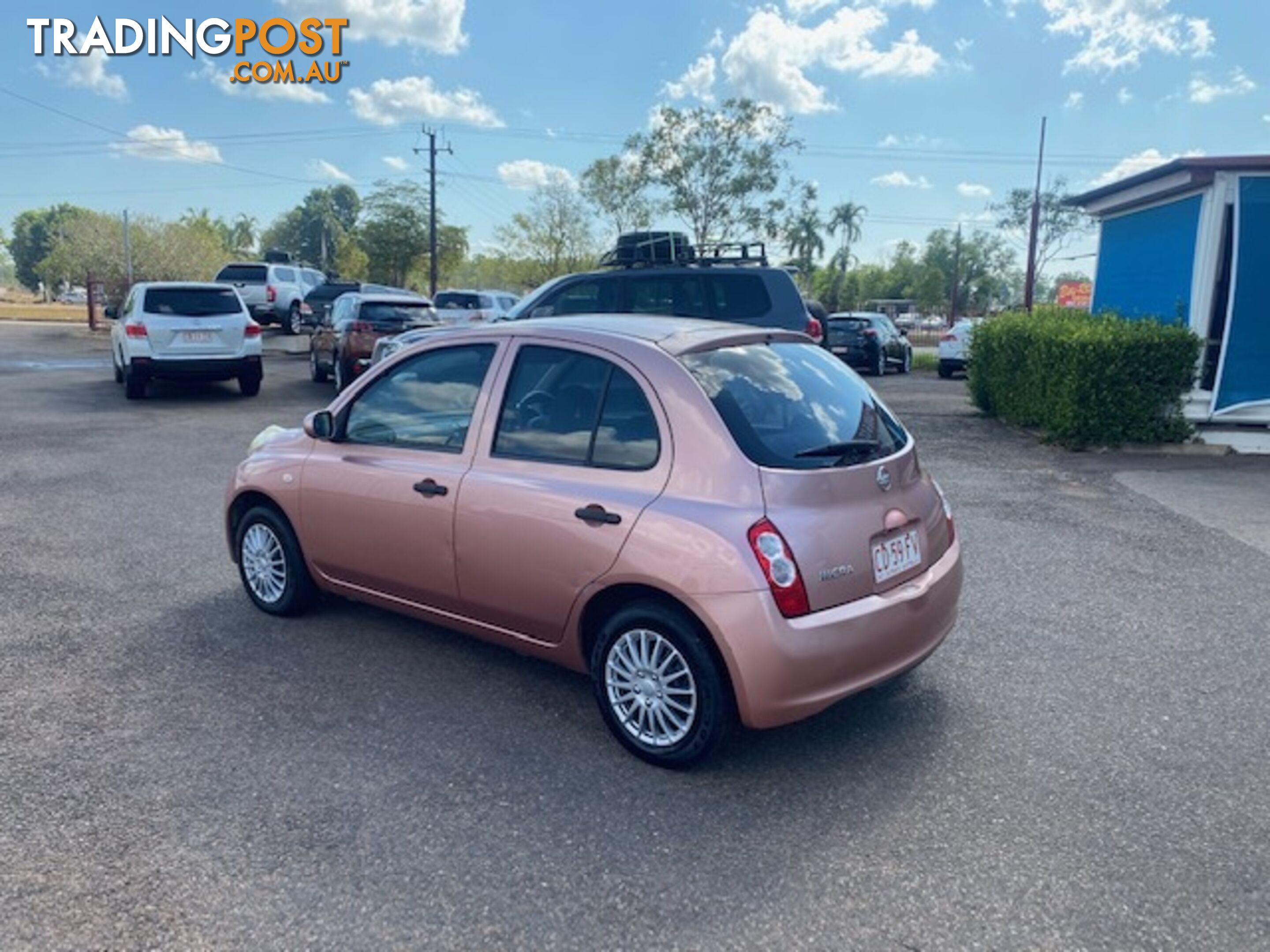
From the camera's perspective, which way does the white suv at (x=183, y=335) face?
away from the camera

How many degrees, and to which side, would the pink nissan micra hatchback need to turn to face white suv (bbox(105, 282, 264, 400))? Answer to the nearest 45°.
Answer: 0° — it already faces it

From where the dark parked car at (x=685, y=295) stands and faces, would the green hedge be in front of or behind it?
behind

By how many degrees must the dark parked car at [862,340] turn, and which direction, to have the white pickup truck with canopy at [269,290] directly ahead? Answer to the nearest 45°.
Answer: approximately 135° to its left

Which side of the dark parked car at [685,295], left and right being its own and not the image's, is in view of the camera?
left

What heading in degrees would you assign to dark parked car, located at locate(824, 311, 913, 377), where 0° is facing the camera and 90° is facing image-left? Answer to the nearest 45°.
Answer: approximately 225°

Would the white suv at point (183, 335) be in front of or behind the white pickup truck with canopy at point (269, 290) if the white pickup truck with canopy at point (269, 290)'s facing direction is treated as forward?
behind

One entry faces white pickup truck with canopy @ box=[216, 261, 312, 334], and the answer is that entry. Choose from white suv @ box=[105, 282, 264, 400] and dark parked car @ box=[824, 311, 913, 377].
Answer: white suv @ box=[105, 282, 264, 400]

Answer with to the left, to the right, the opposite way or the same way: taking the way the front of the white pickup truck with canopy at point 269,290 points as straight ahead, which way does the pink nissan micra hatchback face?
to the left

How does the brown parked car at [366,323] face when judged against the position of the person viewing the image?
facing away from the viewer and to the left of the viewer

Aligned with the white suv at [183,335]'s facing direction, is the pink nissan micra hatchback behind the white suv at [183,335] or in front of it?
behind
